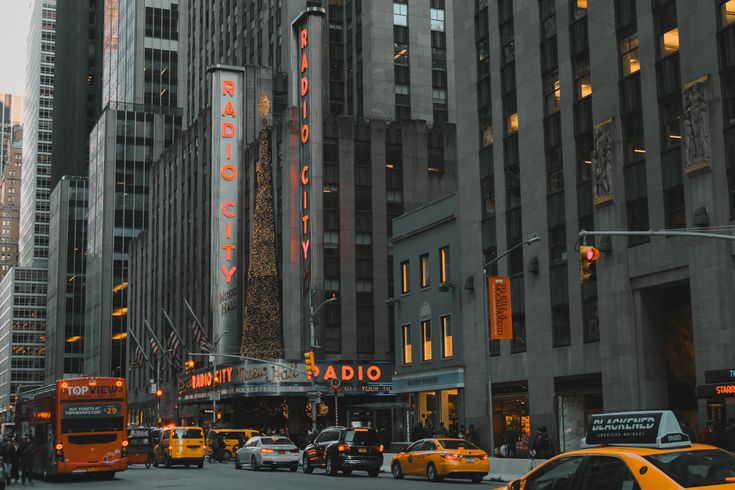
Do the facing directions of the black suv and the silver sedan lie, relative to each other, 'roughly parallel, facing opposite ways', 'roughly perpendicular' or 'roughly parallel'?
roughly parallel

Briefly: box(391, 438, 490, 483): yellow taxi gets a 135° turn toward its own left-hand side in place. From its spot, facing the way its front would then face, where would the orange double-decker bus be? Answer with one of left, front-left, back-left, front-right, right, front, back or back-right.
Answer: right

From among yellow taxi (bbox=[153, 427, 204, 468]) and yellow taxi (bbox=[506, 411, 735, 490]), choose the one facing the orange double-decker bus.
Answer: yellow taxi (bbox=[506, 411, 735, 490])

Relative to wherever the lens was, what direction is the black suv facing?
facing away from the viewer and to the left of the viewer

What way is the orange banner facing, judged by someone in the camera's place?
facing the viewer

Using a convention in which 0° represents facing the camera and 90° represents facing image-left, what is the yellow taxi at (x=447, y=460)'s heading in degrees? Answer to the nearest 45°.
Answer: approximately 135°

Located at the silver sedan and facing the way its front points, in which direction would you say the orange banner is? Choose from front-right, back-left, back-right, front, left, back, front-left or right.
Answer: back-right

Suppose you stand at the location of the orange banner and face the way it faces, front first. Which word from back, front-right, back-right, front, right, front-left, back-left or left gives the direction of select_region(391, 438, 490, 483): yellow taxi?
front

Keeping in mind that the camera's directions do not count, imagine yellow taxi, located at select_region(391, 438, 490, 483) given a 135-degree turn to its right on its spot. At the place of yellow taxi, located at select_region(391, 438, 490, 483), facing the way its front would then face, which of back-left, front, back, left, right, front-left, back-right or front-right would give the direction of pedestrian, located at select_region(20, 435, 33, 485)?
back

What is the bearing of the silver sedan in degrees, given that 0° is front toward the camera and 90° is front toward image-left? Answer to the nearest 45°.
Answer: approximately 135°

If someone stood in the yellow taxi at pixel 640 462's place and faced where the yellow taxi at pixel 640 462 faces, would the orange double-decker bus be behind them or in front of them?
in front
